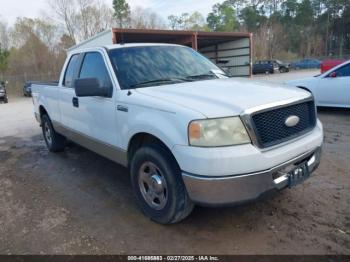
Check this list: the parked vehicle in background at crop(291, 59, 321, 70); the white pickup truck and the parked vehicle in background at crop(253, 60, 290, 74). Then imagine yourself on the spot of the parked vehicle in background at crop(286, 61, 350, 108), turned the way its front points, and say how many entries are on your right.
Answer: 2

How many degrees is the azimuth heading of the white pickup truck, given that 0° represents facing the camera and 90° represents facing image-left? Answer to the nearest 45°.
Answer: approximately 315°

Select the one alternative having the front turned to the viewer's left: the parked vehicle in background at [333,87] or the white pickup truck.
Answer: the parked vehicle in background

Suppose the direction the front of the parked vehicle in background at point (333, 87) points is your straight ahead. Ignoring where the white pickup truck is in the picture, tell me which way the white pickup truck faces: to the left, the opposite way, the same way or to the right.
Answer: the opposite way

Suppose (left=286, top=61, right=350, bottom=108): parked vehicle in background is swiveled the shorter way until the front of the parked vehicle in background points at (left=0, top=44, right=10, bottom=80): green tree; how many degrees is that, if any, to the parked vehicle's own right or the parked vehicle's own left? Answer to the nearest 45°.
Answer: approximately 45° to the parked vehicle's own right

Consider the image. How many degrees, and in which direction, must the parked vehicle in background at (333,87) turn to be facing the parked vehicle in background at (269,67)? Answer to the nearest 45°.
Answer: approximately 90° to its right

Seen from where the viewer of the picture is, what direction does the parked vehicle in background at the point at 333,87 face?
facing to the left of the viewer
